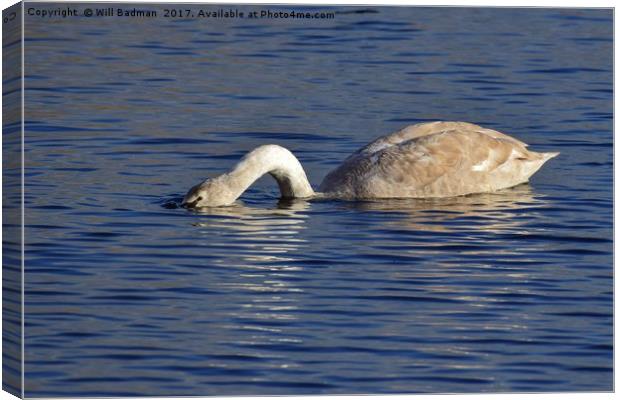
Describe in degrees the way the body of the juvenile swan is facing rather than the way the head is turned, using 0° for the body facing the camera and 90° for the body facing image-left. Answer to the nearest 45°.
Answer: approximately 90°
